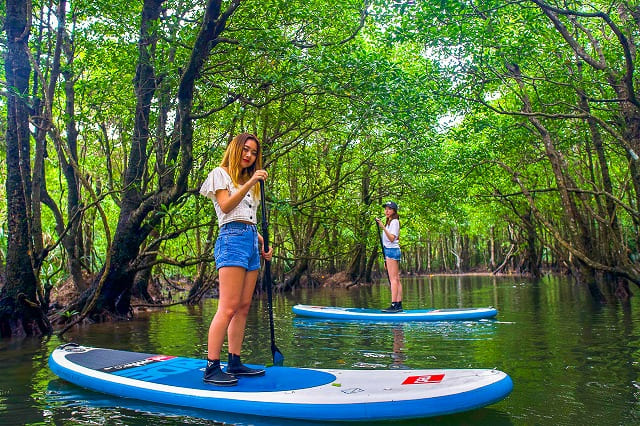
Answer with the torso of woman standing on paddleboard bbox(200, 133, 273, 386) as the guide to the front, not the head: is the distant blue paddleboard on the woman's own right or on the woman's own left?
on the woman's own left

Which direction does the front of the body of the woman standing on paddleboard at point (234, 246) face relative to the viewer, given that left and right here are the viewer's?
facing the viewer and to the right of the viewer

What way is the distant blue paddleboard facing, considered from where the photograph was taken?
facing to the left of the viewer

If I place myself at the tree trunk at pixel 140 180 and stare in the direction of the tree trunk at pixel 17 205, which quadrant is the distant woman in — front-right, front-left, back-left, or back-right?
back-left

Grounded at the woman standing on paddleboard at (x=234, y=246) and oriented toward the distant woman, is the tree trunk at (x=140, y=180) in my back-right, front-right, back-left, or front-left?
front-left

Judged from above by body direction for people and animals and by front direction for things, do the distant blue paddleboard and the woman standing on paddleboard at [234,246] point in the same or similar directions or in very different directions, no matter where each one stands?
very different directions

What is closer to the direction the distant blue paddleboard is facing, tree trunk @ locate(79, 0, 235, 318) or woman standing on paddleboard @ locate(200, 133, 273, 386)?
the tree trunk

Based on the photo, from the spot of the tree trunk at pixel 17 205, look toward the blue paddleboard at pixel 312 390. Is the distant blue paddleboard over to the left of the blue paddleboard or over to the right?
left

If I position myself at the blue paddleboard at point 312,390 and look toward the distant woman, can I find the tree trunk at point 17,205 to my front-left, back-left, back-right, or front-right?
front-left
